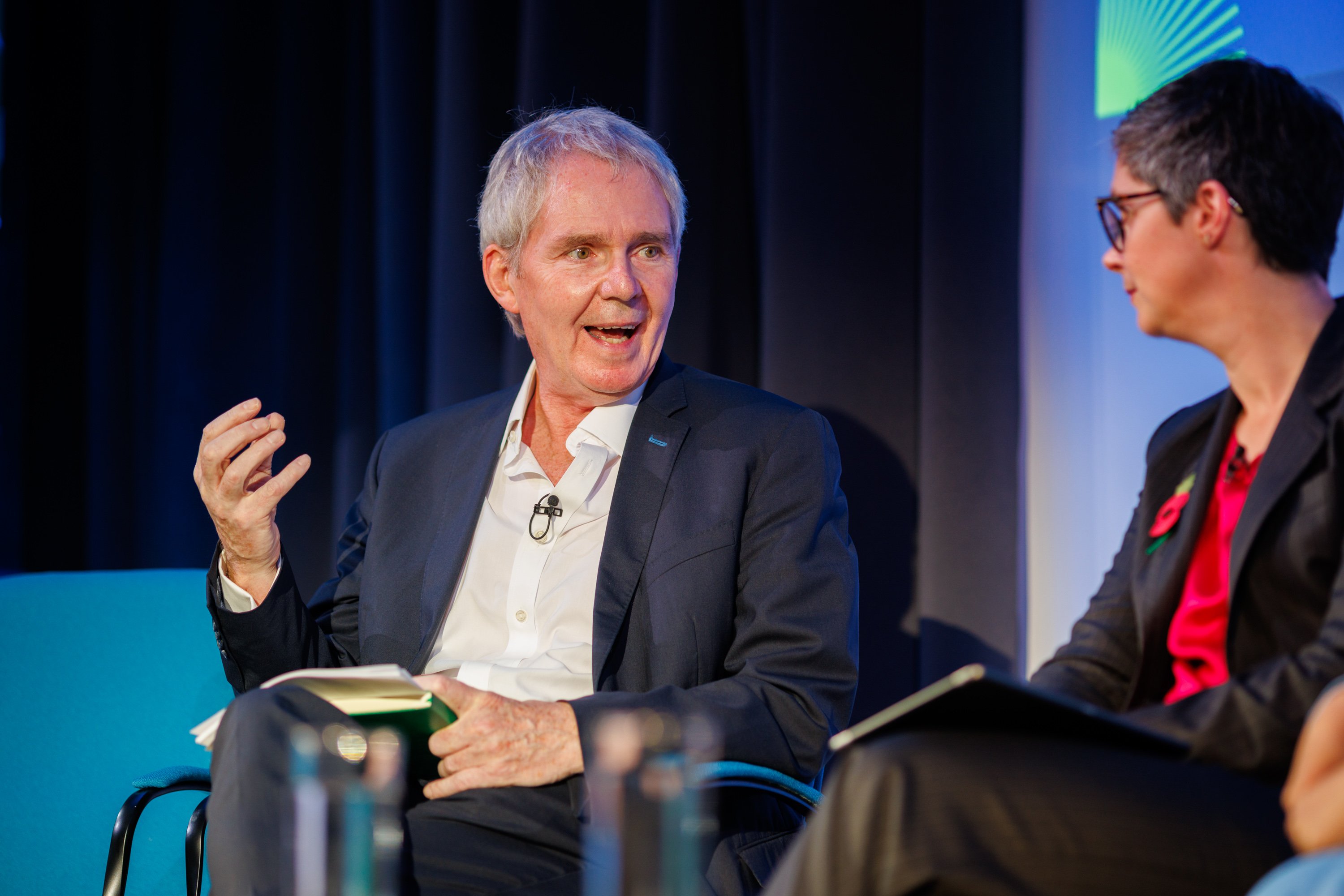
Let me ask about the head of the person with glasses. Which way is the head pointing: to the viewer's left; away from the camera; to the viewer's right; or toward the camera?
to the viewer's left

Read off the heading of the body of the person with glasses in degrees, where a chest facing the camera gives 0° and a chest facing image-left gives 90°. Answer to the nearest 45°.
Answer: approximately 45°

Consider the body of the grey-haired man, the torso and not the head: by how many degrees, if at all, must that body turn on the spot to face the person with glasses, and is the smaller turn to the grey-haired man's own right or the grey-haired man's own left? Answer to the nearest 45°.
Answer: approximately 90° to the grey-haired man's own left

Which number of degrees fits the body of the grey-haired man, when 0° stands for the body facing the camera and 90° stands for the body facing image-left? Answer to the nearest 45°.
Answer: approximately 45°

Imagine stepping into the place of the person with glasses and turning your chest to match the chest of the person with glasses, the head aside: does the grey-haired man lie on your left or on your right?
on your right
